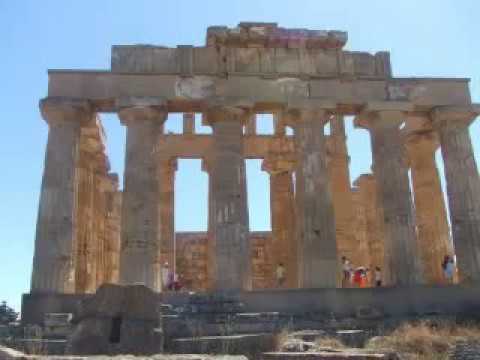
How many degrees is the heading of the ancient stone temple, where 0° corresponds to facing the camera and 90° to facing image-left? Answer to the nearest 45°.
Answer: approximately 0°

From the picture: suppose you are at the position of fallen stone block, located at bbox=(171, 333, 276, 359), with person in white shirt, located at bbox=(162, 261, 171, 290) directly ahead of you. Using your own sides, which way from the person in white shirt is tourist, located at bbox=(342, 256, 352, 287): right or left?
right

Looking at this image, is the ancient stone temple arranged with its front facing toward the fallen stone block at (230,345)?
yes
